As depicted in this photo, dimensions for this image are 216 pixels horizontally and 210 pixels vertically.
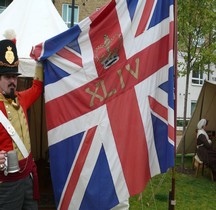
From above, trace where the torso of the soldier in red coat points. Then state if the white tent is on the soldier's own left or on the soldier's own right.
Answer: on the soldier's own left

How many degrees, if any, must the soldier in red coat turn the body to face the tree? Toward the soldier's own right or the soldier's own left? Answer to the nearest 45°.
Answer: approximately 90° to the soldier's own left

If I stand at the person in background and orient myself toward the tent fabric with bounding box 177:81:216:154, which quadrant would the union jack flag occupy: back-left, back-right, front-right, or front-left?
back-left

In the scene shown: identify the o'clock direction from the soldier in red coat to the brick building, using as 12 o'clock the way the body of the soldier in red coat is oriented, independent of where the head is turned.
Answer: The brick building is roughly at 8 o'clock from the soldier in red coat.
